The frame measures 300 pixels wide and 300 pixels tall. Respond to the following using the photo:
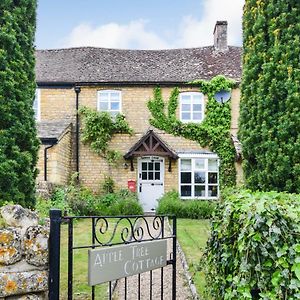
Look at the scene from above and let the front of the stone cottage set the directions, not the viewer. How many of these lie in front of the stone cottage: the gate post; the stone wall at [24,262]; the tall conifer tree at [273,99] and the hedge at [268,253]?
4

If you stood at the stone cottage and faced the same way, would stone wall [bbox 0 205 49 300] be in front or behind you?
in front

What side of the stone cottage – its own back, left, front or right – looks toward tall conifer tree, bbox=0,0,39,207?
front

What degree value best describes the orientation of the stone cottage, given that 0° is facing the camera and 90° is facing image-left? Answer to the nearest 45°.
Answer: approximately 0°

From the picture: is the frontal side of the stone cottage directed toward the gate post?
yes

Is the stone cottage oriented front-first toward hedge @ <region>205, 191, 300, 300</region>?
yes

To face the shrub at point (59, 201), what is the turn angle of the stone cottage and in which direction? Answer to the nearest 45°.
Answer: approximately 45° to its right

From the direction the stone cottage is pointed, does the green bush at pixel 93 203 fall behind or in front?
in front
